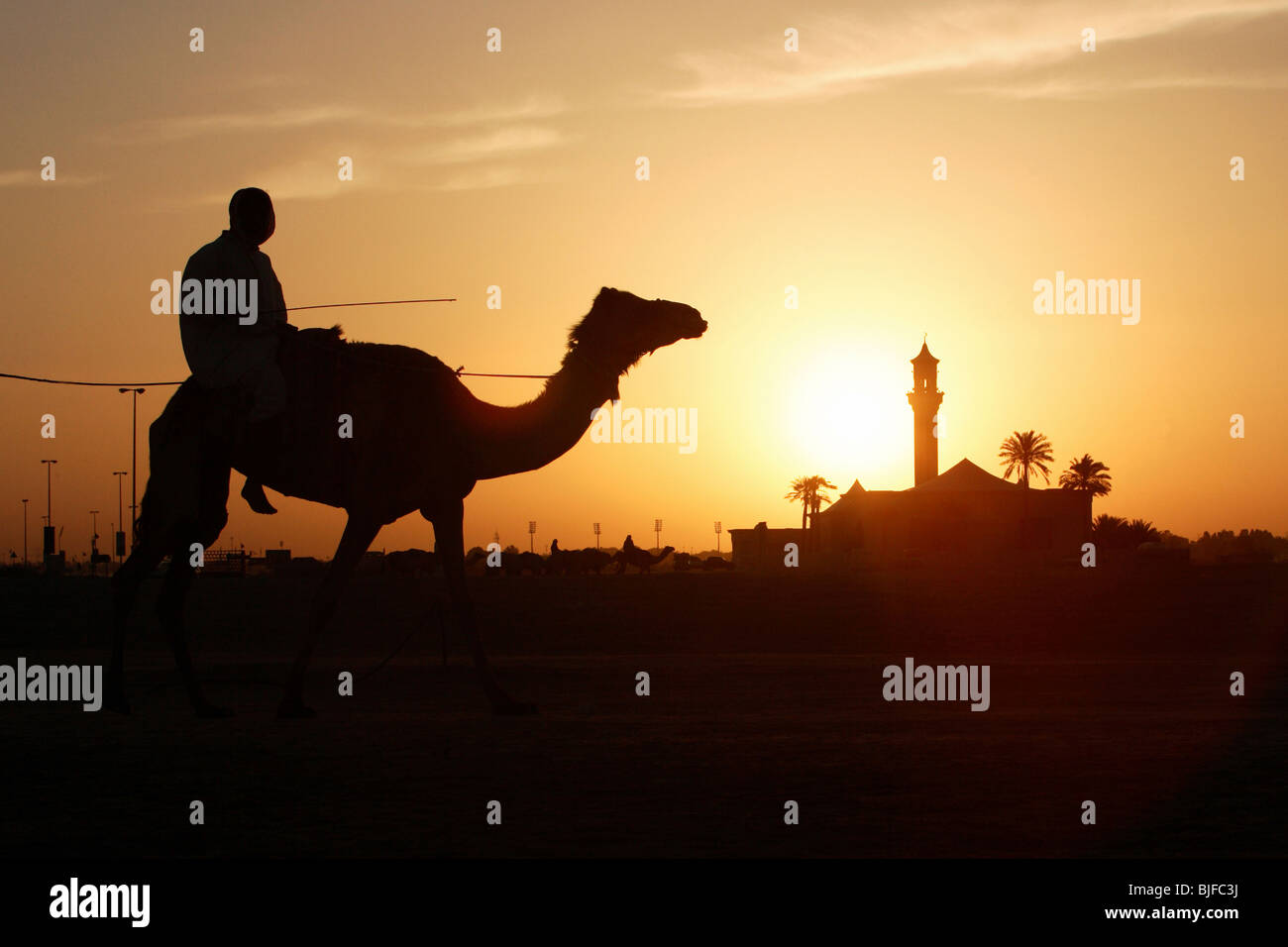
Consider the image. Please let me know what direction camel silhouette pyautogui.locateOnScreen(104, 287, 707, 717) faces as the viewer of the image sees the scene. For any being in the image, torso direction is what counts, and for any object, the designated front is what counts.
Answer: facing to the right of the viewer

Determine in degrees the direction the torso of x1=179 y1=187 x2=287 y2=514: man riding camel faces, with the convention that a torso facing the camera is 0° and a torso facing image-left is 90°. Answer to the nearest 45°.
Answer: approximately 270°
